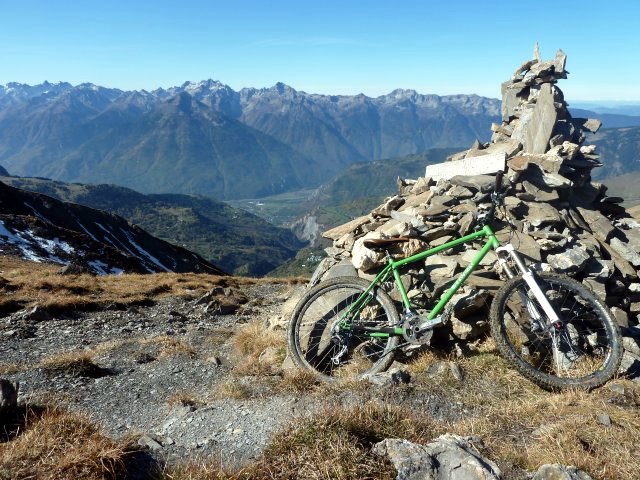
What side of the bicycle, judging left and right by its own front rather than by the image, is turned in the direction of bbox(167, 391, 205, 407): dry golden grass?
back

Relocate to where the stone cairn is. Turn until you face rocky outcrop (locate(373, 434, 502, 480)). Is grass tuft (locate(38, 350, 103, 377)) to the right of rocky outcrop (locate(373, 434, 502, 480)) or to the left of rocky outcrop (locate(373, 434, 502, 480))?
right

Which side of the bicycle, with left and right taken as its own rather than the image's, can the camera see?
right

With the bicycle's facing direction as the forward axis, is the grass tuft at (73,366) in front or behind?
behind

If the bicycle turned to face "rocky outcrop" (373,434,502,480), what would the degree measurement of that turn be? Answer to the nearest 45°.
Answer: approximately 90° to its right
